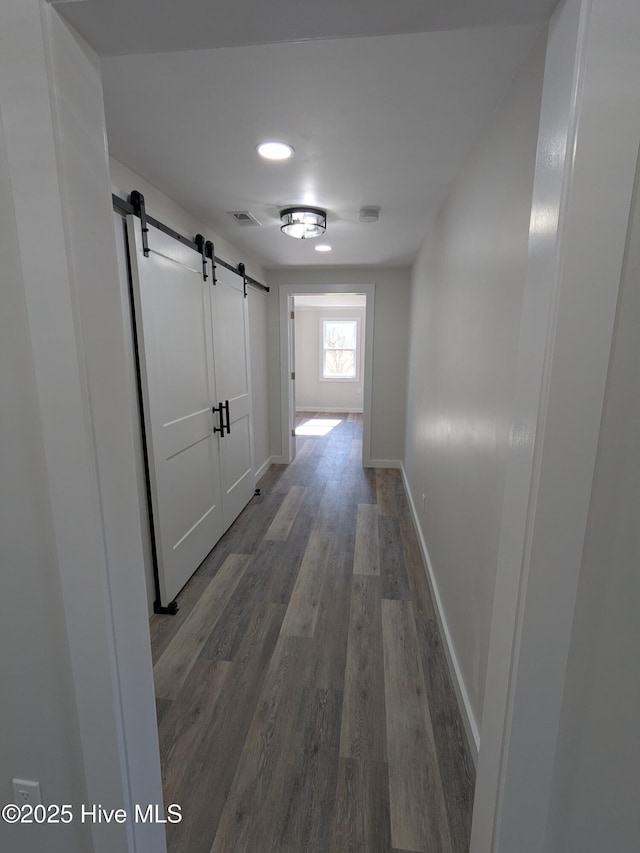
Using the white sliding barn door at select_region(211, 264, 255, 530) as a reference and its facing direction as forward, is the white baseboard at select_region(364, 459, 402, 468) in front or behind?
in front

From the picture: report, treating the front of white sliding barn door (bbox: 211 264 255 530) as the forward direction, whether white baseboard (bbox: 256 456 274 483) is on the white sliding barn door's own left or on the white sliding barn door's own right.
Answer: on the white sliding barn door's own left

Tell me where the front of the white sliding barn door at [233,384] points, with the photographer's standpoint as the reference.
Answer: facing to the right of the viewer

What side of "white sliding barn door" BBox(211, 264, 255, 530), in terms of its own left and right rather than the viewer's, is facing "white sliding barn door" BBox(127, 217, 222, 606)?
right
